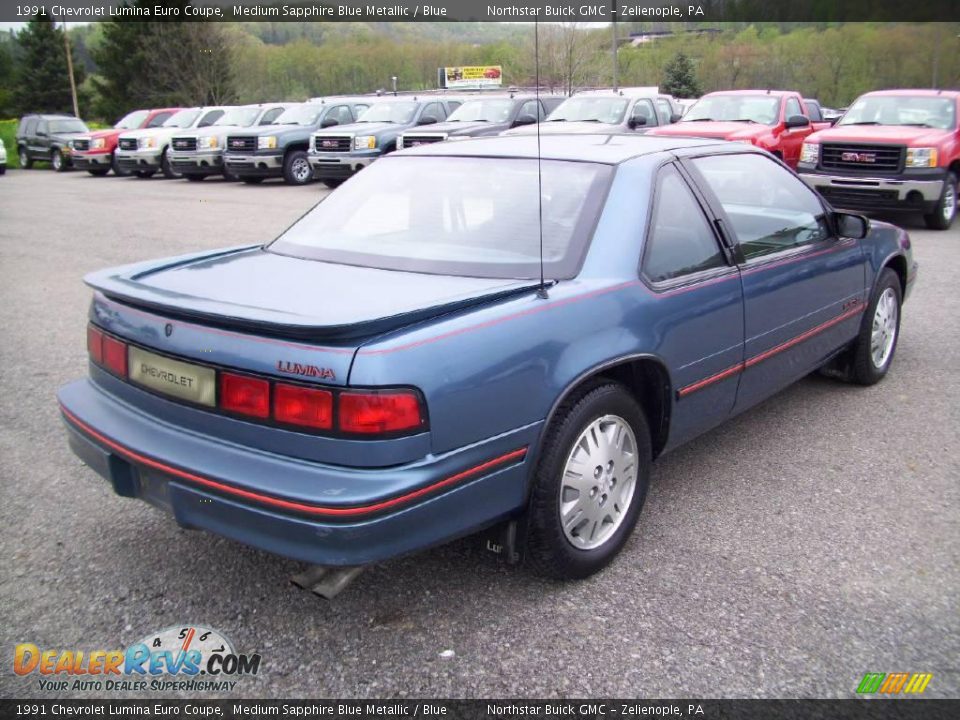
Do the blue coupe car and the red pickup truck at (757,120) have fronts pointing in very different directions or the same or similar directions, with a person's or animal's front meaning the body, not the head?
very different directions

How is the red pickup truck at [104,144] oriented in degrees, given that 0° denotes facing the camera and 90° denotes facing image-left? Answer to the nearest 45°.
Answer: approximately 45°

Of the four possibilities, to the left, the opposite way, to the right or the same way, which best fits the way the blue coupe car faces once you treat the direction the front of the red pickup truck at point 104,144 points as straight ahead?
the opposite way

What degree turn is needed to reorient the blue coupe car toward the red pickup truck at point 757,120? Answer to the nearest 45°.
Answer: approximately 45° to its left

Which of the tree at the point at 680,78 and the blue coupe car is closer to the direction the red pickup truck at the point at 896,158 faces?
the blue coupe car

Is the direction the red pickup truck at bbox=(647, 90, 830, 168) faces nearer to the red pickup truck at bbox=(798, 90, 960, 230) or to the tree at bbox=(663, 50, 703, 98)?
the red pickup truck

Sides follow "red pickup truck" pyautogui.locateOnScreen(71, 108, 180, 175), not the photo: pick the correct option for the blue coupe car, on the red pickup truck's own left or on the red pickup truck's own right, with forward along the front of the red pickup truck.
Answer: on the red pickup truck's own left

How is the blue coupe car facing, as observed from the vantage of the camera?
facing away from the viewer and to the right of the viewer

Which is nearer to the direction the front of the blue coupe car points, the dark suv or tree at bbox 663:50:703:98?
the tree

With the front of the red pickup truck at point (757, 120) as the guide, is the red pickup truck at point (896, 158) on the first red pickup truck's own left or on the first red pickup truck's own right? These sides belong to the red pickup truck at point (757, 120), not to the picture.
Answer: on the first red pickup truck's own left

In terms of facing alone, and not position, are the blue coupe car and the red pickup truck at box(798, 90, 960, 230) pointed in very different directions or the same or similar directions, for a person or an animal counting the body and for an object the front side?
very different directions

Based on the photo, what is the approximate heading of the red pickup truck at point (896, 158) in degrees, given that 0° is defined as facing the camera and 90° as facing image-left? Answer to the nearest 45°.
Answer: approximately 45°

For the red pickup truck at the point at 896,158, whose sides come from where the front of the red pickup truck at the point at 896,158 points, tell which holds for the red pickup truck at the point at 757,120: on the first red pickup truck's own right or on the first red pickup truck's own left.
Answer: on the first red pickup truck's own right

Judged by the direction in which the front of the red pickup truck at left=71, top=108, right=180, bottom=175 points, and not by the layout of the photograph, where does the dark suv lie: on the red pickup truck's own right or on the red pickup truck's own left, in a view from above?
on the red pickup truck's own right
